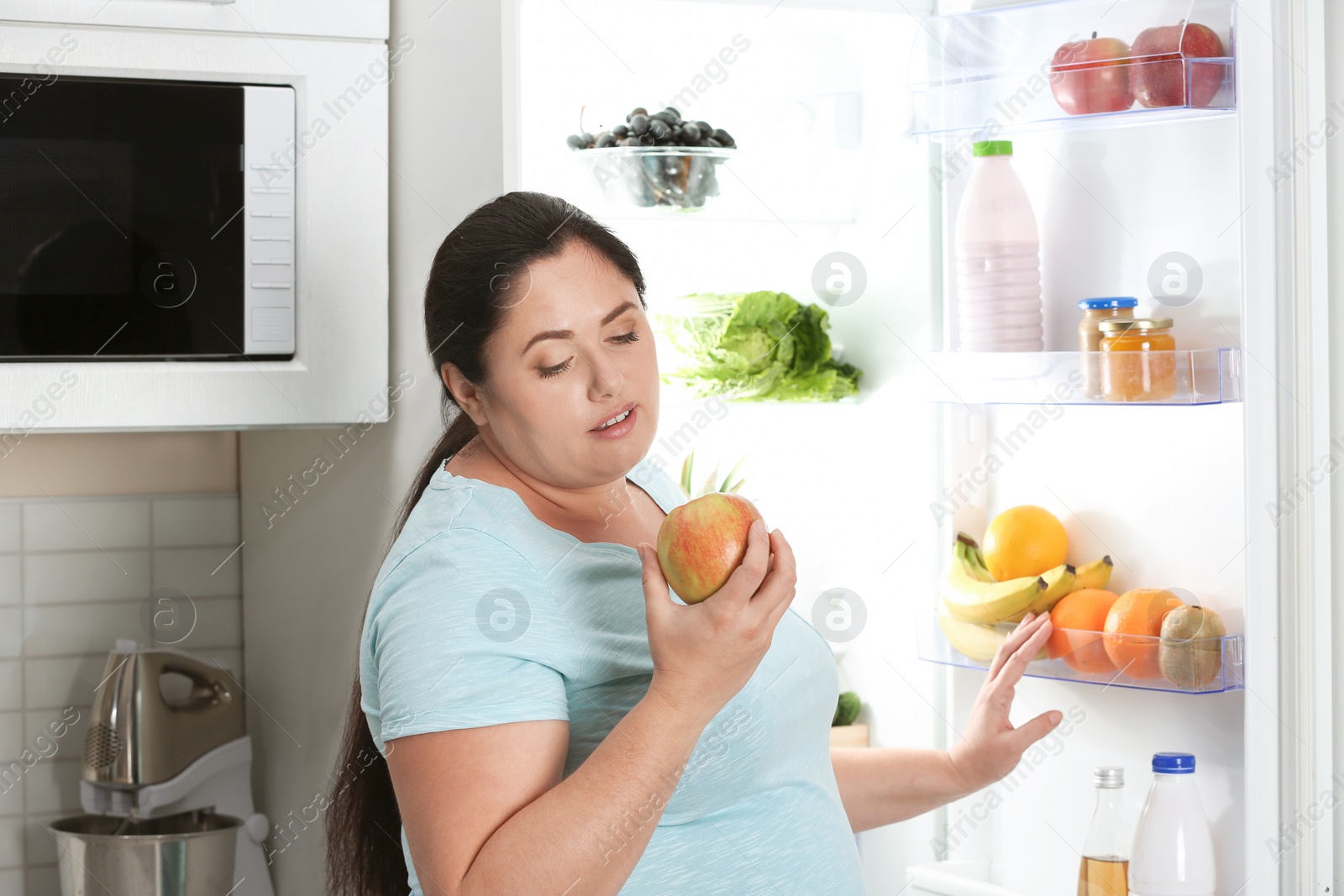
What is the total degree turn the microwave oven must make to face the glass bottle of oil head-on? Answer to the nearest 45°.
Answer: approximately 90° to its left

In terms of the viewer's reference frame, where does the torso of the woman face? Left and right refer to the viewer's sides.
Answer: facing the viewer and to the right of the viewer

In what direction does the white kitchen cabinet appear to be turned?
toward the camera

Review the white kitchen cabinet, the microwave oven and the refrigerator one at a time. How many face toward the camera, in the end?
3

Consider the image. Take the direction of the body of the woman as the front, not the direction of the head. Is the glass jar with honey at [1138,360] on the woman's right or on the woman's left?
on the woman's left

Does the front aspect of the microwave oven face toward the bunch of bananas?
no

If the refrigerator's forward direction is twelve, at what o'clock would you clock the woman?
The woman is roughly at 1 o'clock from the refrigerator.

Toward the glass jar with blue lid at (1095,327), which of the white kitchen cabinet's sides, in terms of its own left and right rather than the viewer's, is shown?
left

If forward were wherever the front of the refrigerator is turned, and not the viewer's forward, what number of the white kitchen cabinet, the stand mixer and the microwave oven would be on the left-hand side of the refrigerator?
0

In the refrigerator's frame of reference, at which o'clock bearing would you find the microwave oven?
The microwave oven is roughly at 2 o'clock from the refrigerator.

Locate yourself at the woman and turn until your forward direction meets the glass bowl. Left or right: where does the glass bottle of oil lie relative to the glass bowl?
right

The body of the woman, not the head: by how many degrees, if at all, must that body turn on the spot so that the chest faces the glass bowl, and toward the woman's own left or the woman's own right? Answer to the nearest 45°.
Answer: approximately 135° to the woman's own left

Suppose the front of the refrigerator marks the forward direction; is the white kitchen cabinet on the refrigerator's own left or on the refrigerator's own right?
on the refrigerator's own right

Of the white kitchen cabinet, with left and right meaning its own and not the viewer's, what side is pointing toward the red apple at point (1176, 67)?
left

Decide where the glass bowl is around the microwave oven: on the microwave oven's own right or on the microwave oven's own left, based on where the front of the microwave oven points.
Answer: on the microwave oven's own left

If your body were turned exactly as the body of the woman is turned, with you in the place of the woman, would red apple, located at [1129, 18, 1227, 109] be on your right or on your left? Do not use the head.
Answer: on your left

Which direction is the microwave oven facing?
toward the camera

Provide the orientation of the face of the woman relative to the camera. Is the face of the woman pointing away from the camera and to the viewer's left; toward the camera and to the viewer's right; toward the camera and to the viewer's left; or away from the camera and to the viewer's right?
toward the camera and to the viewer's right

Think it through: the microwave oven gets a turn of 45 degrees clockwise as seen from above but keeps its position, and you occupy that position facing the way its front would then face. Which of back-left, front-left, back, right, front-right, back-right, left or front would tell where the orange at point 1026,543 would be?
back-left

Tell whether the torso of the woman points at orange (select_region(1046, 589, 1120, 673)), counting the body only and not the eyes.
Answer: no
